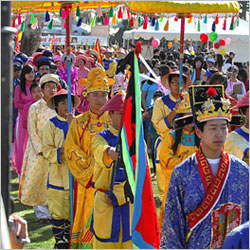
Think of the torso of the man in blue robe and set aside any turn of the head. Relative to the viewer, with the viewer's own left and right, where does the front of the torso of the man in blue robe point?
facing the viewer and to the right of the viewer

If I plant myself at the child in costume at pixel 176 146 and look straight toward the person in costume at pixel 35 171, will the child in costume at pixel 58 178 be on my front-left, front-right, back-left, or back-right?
front-left

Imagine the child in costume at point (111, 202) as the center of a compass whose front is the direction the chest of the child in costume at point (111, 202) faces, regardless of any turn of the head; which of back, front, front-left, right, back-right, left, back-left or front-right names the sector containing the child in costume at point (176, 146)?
left

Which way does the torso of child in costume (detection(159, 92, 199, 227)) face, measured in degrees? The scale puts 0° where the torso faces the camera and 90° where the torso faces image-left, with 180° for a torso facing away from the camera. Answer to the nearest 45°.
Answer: approximately 315°

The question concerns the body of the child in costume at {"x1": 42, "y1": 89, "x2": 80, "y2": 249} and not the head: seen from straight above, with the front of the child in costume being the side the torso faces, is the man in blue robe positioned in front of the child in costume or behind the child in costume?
in front

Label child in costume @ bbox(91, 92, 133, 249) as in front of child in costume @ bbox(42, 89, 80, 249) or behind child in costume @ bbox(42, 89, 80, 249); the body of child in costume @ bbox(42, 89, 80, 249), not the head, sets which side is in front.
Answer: in front

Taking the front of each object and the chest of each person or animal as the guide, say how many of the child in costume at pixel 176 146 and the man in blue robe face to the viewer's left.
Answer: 0

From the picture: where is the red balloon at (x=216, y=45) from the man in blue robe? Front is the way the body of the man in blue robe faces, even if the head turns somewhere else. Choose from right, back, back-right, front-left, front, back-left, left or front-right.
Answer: back-left
